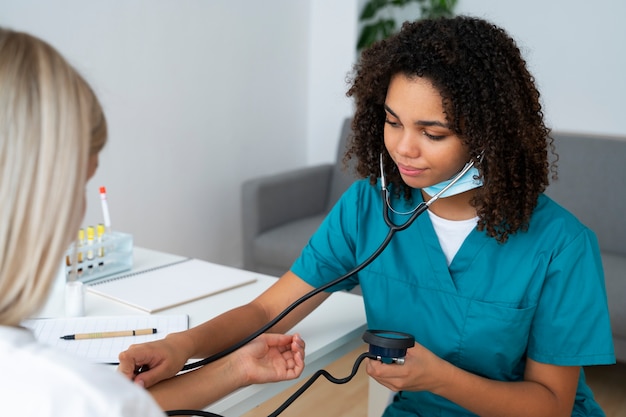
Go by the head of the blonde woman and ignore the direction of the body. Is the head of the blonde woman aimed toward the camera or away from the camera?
away from the camera

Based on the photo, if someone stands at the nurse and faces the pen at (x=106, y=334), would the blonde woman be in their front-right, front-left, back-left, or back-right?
front-left

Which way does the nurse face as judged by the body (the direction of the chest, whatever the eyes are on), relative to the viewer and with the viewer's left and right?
facing the viewer and to the left of the viewer

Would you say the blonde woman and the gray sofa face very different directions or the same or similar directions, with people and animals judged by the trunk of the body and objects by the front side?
very different directions

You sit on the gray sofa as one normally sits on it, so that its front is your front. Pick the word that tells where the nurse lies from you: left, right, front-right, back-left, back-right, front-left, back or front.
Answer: front-left

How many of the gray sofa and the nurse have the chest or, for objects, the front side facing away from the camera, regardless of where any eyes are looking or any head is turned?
0

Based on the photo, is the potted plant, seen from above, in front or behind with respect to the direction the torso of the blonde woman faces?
in front

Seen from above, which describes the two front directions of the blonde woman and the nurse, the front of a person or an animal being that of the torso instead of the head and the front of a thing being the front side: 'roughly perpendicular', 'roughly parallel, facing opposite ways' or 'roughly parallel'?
roughly parallel, facing opposite ways

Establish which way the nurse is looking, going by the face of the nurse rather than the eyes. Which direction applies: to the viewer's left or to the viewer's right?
to the viewer's left

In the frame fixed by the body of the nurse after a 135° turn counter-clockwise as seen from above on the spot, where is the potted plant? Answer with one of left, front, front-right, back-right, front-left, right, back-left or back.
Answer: left

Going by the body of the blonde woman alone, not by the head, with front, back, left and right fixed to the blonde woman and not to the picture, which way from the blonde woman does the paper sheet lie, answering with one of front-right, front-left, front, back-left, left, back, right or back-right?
front-left

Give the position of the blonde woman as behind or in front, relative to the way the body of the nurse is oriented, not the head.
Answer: in front
